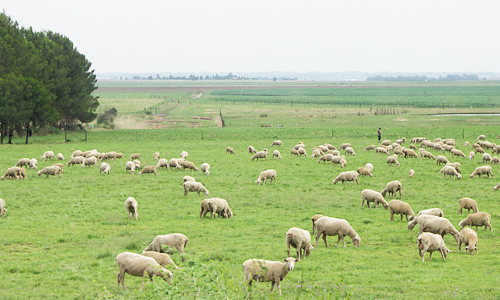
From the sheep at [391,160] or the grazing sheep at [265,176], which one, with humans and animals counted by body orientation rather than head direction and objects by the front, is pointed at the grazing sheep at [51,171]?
the grazing sheep at [265,176]

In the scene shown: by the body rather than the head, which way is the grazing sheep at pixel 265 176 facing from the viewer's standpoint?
to the viewer's left

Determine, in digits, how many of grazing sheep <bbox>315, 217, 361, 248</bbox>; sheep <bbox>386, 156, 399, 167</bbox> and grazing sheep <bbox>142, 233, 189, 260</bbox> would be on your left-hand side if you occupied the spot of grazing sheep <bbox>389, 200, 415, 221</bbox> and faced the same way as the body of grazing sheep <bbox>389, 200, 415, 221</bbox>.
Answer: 1

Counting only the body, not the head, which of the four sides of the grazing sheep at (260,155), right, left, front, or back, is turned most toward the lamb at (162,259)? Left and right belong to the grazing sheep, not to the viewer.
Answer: left

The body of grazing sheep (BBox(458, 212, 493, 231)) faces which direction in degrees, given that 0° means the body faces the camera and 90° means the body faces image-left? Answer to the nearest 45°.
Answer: approximately 90°

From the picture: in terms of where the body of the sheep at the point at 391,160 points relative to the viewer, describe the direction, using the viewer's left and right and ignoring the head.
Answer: facing to the right of the viewer

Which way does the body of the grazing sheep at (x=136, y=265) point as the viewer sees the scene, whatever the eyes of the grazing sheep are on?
to the viewer's right

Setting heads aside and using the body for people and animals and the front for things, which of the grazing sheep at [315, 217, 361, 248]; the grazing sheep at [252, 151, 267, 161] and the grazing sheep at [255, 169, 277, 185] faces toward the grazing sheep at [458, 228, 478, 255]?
the grazing sheep at [315, 217, 361, 248]

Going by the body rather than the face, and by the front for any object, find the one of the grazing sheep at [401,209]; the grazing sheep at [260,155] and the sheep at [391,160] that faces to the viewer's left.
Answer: the grazing sheep at [260,155]
